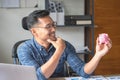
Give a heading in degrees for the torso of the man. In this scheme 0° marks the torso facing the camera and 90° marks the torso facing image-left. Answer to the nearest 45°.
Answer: approximately 315°

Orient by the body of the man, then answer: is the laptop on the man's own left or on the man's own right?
on the man's own right

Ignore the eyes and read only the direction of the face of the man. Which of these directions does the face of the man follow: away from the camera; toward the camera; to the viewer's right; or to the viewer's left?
to the viewer's right
